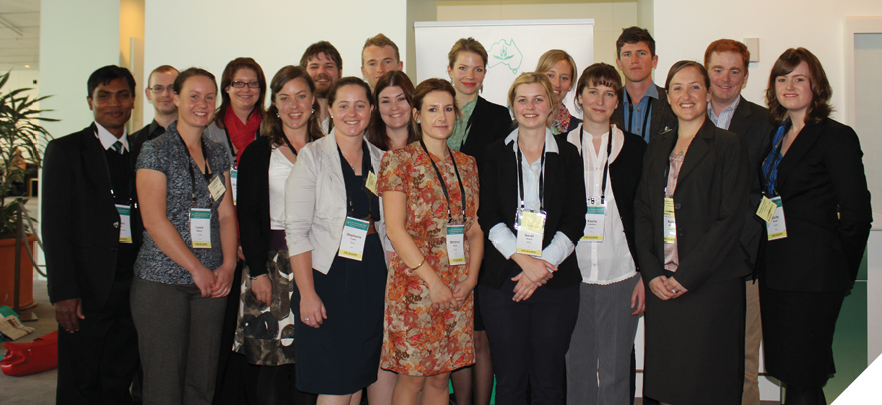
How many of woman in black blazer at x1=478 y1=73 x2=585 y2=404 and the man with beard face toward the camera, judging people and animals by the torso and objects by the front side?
2
